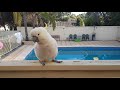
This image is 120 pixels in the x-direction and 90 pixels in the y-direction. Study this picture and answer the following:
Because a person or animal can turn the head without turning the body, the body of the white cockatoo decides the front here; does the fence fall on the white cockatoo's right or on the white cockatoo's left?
on the white cockatoo's right

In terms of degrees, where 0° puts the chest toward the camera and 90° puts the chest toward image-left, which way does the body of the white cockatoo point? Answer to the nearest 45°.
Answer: approximately 45°
